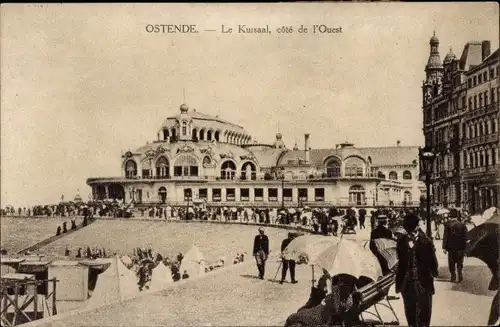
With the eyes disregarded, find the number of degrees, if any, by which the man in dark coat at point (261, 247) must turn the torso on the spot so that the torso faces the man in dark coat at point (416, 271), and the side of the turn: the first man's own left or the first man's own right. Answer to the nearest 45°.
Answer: approximately 45° to the first man's own left

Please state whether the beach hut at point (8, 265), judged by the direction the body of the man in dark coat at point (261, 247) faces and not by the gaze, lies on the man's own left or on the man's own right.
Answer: on the man's own right

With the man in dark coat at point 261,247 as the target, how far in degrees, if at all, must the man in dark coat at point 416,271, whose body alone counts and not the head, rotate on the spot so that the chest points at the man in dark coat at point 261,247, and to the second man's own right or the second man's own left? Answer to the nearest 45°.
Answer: approximately 135° to the second man's own right

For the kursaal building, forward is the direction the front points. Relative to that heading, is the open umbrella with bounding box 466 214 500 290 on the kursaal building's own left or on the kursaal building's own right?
on the kursaal building's own left

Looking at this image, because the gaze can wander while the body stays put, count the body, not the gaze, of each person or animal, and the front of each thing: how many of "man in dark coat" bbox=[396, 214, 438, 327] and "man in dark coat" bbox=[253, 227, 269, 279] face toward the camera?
2

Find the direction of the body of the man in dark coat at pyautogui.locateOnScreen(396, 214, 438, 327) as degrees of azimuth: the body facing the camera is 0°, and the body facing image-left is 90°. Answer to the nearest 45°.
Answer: approximately 0°

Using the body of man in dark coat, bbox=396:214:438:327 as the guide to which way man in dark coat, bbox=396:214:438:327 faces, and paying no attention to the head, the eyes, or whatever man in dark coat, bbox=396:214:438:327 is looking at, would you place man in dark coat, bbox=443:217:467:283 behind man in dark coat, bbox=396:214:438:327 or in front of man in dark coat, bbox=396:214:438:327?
behind

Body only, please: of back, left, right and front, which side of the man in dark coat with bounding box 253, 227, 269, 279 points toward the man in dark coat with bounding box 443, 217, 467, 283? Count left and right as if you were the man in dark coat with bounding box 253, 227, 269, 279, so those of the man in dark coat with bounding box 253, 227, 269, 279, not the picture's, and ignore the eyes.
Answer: left
